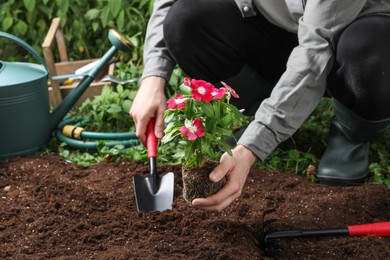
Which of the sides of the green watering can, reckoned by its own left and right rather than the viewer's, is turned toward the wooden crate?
left

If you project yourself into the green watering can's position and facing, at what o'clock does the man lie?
The man is roughly at 1 o'clock from the green watering can.

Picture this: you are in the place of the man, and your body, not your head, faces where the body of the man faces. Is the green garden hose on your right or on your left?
on your right

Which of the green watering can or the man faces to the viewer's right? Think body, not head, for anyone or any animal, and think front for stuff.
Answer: the green watering can

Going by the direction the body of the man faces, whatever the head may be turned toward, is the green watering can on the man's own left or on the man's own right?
on the man's own right

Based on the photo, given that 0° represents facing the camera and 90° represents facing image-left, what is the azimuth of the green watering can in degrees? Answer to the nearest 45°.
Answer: approximately 270°

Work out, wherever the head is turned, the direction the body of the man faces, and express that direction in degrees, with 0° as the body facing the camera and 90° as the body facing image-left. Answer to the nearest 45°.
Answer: approximately 45°

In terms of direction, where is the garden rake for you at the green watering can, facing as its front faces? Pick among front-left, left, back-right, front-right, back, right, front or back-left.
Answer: front-right

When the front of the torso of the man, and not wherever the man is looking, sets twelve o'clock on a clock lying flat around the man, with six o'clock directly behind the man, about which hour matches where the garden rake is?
The garden rake is roughly at 10 o'clock from the man.

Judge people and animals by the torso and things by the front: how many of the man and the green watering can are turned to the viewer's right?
1

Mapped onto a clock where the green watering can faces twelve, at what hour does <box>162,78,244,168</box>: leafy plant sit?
The leafy plant is roughly at 2 o'clock from the green watering can.
